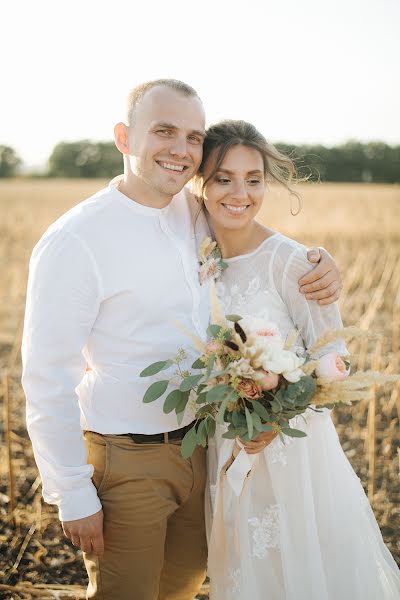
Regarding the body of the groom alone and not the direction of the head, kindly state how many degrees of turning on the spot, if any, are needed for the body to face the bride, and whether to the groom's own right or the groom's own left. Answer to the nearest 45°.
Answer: approximately 45° to the groom's own left
